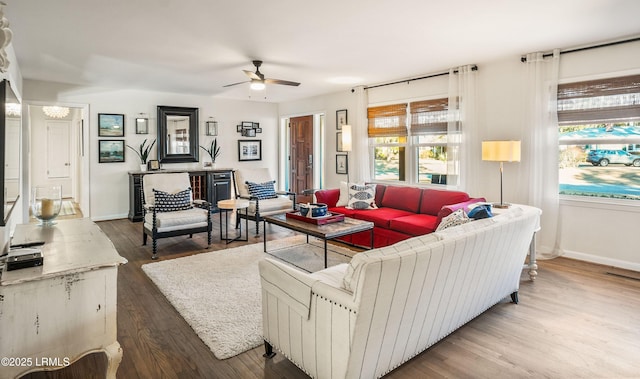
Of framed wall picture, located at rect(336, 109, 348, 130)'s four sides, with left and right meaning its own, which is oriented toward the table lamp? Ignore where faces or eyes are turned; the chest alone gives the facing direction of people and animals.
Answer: left

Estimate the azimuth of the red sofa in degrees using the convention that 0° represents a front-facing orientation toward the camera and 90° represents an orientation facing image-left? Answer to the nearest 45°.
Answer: approximately 45°

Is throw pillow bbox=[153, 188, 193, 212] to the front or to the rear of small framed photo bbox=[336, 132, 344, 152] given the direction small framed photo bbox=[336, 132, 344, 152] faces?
to the front

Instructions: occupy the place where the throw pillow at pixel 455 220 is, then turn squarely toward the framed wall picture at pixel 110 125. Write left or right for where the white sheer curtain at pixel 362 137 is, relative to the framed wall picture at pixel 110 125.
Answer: right

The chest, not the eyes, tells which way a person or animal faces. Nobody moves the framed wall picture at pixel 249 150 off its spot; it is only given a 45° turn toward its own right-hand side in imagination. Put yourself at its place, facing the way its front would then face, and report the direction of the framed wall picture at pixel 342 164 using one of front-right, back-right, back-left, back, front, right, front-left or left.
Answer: left

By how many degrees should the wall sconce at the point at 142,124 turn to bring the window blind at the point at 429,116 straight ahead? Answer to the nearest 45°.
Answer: approximately 45° to its left

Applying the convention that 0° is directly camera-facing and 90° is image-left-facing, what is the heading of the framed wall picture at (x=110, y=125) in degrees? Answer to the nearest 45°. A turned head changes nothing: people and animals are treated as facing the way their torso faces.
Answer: approximately 0°

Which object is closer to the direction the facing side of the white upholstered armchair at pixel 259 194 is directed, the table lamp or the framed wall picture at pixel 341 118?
the table lamp

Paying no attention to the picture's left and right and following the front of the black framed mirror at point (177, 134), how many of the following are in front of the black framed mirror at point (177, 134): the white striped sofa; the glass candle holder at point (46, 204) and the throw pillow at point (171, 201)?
3

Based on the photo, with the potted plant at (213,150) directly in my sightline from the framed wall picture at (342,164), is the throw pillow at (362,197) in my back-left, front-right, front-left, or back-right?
back-left

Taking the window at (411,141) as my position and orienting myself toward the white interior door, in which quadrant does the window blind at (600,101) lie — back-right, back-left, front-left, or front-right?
back-left

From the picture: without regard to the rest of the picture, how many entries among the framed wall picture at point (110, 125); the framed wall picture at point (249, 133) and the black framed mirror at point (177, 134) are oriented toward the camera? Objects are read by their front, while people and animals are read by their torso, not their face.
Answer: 3

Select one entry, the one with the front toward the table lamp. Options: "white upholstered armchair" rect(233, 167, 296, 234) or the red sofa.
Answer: the white upholstered armchair

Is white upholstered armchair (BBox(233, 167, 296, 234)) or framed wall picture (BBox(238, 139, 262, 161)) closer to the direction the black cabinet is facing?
the white upholstered armchair

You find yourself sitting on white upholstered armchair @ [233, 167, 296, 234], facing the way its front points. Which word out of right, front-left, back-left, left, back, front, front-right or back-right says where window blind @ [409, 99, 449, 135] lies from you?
front-left

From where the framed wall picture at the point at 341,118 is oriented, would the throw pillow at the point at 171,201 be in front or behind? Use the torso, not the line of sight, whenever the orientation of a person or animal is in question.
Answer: in front

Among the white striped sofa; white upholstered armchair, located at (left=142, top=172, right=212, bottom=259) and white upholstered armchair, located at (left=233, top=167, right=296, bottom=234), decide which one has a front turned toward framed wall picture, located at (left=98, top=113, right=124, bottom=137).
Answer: the white striped sofa
